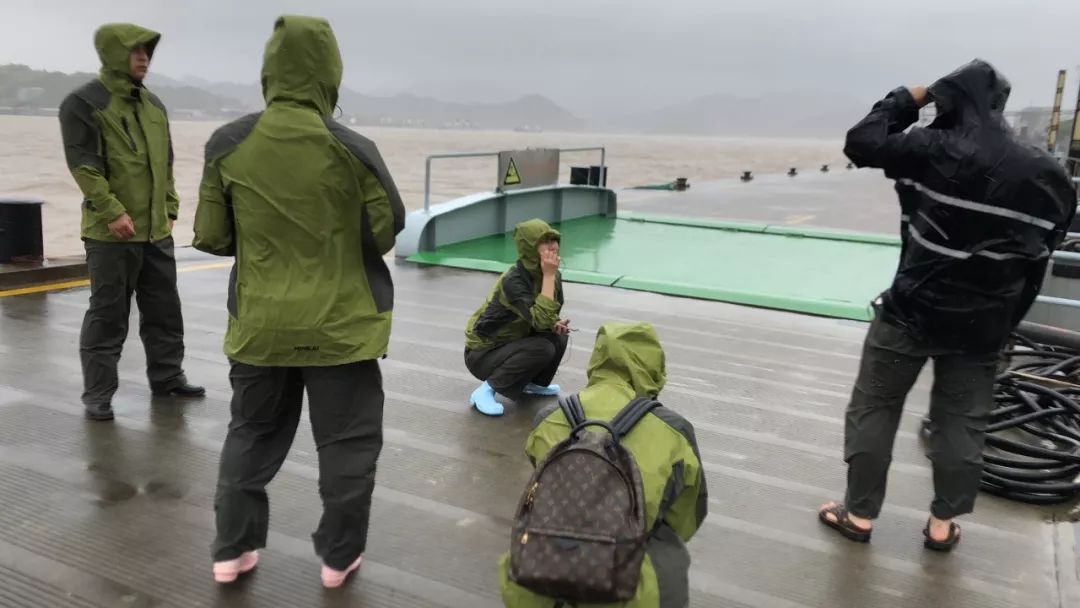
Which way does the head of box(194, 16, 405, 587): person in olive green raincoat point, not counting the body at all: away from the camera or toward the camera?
away from the camera

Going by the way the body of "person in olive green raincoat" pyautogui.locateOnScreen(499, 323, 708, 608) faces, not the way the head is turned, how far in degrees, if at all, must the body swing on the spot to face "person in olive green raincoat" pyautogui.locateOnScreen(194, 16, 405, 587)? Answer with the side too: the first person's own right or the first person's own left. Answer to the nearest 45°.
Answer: approximately 135° to the first person's own left

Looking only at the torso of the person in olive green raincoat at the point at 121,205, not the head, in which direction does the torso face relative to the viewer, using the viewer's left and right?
facing the viewer and to the right of the viewer

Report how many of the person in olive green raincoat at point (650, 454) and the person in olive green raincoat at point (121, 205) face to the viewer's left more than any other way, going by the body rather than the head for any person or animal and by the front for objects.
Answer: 0

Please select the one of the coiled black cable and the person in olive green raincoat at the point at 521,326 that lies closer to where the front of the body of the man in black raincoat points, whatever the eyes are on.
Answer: the person in olive green raincoat

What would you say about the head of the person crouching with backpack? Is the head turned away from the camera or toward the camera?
away from the camera

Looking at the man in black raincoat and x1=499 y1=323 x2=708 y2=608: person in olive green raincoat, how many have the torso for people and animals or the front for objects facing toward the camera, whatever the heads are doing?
0

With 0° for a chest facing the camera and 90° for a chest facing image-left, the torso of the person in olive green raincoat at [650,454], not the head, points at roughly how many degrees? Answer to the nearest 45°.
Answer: approximately 225°

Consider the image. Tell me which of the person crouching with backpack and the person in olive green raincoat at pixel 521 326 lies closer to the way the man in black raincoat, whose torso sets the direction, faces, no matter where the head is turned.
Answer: the person in olive green raincoat

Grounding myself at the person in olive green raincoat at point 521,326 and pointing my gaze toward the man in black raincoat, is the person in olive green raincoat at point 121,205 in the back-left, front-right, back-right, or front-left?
back-right

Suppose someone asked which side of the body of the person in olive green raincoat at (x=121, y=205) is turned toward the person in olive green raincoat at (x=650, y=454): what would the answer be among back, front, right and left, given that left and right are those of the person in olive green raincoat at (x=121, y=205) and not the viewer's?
front

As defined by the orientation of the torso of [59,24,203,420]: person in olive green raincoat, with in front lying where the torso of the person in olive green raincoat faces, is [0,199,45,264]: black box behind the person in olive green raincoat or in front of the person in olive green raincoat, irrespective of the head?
behind

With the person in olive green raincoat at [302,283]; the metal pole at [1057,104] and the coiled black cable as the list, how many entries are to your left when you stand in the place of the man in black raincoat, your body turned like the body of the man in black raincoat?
1

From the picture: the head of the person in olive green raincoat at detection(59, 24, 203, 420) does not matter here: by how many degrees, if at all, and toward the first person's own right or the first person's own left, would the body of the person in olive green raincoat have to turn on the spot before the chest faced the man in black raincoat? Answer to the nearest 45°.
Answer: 0° — they already face them

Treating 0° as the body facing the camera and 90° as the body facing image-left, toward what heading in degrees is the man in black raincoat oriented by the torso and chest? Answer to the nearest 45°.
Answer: approximately 135°

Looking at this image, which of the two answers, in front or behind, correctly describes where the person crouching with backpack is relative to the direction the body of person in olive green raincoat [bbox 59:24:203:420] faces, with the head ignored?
in front

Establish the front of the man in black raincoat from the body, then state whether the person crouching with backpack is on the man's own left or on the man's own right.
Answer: on the man's own left

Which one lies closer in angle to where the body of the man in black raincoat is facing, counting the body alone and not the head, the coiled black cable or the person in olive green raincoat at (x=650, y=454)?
the coiled black cable
